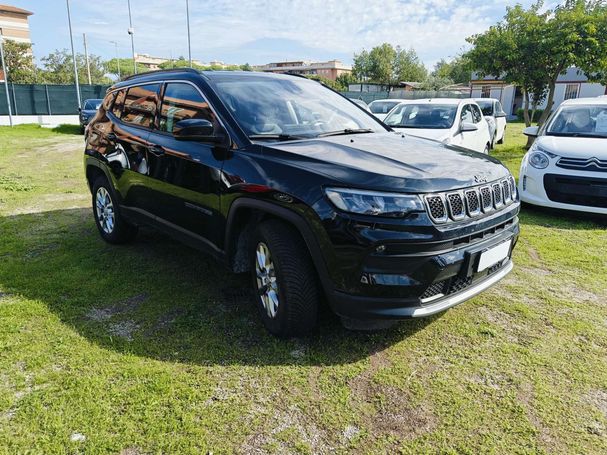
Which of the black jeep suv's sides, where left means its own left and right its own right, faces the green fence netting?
back

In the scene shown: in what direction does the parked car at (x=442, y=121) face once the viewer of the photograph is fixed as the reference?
facing the viewer and to the left of the viewer

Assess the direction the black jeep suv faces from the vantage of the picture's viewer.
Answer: facing the viewer and to the right of the viewer

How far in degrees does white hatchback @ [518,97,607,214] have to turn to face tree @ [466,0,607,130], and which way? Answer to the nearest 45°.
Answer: approximately 180°

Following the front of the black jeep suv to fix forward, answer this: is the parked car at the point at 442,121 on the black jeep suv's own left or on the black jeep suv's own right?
on the black jeep suv's own left

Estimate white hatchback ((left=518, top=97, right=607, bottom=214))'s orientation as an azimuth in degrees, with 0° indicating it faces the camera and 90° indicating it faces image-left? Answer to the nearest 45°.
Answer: approximately 0°

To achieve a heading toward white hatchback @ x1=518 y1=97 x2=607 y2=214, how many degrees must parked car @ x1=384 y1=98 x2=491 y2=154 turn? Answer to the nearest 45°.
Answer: approximately 90° to its left

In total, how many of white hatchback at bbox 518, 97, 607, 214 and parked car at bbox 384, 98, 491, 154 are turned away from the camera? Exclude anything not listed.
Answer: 0

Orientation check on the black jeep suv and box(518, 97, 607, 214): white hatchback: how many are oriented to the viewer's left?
0

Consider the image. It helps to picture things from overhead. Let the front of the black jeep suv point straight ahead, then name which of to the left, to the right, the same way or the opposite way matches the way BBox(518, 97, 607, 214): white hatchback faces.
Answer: to the right

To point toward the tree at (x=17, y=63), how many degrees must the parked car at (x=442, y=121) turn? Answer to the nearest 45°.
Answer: approximately 90° to its right

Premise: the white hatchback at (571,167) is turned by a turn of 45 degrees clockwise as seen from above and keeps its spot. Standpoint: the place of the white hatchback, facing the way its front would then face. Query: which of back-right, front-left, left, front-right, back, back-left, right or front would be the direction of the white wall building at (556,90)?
back-right

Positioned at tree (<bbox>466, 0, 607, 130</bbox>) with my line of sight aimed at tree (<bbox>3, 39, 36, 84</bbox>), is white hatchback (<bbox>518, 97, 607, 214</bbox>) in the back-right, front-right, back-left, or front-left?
back-left
